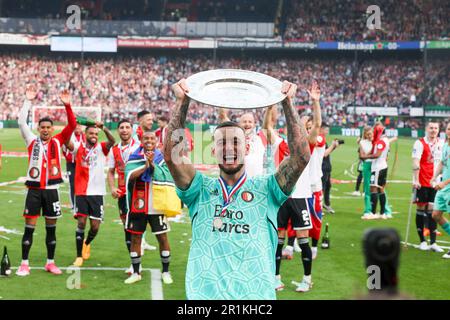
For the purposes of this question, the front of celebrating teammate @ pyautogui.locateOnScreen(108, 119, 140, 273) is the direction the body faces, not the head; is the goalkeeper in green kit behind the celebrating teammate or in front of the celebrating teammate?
in front

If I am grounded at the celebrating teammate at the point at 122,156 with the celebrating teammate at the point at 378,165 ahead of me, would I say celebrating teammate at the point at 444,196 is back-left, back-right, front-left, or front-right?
front-right

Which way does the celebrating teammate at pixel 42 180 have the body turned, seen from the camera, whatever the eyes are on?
toward the camera

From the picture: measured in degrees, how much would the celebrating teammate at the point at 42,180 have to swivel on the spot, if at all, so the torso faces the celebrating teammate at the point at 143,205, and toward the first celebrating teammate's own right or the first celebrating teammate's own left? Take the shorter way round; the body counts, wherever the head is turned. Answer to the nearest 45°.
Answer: approximately 45° to the first celebrating teammate's own left

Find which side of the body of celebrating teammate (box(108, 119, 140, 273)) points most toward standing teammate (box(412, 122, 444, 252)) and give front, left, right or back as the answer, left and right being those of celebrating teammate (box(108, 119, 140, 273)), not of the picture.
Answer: left

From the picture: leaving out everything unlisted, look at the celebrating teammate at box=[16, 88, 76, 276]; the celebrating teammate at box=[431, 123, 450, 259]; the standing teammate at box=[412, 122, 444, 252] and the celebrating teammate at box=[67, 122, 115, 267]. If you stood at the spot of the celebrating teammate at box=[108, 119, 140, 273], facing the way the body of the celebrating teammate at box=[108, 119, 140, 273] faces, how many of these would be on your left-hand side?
2

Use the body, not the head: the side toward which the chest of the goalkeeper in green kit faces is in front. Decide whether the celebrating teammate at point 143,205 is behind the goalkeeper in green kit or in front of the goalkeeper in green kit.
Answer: behind

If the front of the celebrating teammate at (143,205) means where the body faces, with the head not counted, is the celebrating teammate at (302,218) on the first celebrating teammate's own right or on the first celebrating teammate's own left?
on the first celebrating teammate's own left

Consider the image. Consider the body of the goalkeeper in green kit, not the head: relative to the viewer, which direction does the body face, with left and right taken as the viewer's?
facing the viewer

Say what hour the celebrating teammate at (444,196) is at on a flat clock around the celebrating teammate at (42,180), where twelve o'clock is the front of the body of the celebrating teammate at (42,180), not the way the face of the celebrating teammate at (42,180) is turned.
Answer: the celebrating teammate at (444,196) is roughly at 9 o'clock from the celebrating teammate at (42,180).

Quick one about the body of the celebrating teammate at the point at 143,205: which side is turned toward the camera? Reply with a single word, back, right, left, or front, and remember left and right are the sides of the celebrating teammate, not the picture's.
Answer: front

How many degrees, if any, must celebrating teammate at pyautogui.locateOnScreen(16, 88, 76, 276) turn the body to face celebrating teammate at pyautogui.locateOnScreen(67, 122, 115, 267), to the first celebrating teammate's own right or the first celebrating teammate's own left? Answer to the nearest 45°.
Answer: approximately 135° to the first celebrating teammate's own left
